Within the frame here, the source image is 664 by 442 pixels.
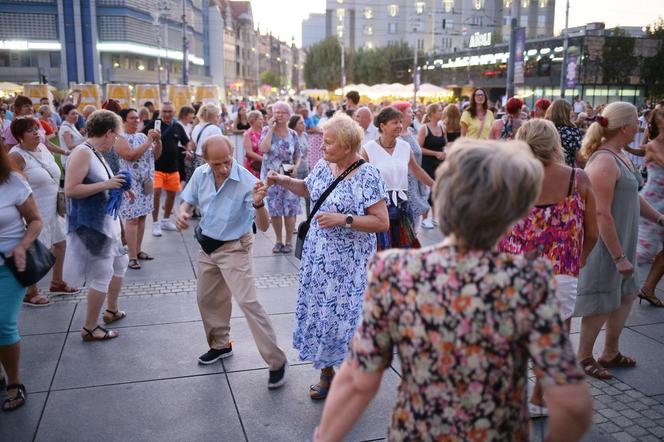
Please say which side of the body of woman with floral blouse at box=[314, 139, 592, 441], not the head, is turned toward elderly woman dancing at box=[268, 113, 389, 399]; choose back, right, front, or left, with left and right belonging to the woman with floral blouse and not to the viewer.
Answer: front

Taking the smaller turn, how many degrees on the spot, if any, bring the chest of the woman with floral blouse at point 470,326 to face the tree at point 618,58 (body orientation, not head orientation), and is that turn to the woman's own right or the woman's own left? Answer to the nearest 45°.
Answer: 0° — they already face it

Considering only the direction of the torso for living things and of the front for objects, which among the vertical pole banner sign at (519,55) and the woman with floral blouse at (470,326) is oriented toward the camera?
the vertical pole banner sign

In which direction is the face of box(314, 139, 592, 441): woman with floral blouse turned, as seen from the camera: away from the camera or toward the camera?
away from the camera

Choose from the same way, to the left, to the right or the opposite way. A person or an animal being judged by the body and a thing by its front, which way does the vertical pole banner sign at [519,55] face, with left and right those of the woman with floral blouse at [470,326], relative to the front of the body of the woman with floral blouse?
the opposite way

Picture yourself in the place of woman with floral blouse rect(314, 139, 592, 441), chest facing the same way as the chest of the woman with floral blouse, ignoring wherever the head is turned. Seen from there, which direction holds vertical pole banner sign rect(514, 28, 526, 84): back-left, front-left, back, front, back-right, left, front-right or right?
front

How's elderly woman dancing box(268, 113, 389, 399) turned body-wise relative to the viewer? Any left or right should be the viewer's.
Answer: facing the viewer and to the left of the viewer

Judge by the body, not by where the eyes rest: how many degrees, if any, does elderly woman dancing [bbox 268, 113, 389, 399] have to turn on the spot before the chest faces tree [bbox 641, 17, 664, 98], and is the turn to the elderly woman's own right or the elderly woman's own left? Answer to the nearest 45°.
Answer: approximately 180°

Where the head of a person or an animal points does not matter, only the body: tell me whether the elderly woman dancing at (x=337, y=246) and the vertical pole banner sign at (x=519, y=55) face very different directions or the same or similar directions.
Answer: same or similar directions

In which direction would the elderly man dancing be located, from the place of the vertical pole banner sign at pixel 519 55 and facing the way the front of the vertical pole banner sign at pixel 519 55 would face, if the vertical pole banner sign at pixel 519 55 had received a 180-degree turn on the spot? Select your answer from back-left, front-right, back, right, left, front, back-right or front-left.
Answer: back

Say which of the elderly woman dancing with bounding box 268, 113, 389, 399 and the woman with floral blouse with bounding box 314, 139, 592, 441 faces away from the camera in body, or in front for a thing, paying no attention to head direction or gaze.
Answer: the woman with floral blouse

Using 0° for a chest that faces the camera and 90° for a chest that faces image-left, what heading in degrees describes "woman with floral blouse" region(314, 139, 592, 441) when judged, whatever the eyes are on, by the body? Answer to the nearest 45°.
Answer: approximately 180°

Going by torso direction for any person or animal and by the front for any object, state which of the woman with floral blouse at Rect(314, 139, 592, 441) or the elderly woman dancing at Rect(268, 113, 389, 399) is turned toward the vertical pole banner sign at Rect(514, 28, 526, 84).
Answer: the woman with floral blouse

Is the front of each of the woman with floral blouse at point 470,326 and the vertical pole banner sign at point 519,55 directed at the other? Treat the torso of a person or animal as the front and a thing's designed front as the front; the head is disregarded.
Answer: yes

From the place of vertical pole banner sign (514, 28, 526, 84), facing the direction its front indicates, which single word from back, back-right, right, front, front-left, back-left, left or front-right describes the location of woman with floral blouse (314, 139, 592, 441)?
front

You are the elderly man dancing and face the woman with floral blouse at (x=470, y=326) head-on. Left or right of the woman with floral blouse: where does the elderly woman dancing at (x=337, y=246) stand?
left

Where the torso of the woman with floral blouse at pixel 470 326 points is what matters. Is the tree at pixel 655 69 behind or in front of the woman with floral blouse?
in front

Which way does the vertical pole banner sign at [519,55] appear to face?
toward the camera
